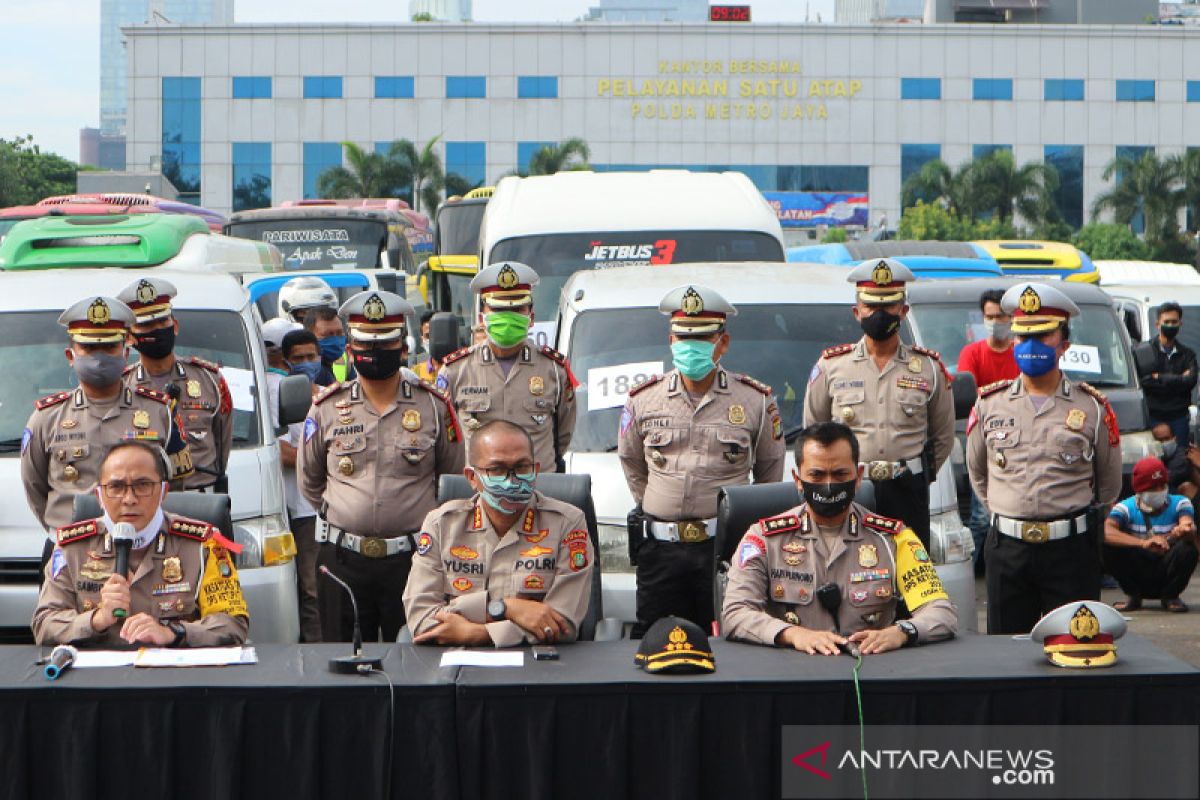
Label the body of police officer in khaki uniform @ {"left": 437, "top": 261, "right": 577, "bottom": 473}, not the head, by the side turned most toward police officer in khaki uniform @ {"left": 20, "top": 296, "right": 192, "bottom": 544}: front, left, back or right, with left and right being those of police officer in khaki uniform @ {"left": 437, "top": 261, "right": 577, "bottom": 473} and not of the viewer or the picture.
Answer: right

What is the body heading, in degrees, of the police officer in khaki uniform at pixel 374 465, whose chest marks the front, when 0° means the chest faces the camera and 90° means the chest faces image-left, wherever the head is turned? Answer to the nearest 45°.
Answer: approximately 0°

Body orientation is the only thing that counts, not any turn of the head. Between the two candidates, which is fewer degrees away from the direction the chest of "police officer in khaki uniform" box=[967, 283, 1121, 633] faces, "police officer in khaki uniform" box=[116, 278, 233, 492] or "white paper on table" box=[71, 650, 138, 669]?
the white paper on table

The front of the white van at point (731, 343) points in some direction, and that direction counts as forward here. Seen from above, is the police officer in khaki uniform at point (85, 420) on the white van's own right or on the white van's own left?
on the white van's own right

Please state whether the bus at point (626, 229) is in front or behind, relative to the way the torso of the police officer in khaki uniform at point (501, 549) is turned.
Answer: behind

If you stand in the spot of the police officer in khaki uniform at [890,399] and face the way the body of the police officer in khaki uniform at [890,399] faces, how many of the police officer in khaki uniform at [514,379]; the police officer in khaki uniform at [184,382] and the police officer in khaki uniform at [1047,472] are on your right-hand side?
2

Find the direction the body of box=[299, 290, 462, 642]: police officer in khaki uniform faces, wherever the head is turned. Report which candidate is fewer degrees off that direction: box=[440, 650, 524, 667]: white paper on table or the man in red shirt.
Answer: the white paper on table

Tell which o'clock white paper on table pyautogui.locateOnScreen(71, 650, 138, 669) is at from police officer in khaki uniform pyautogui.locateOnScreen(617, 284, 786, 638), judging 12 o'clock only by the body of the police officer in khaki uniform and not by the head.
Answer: The white paper on table is roughly at 1 o'clock from the police officer in khaki uniform.

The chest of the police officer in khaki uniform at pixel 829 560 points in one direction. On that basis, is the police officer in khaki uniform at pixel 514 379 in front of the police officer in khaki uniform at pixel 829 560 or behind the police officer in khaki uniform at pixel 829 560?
behind

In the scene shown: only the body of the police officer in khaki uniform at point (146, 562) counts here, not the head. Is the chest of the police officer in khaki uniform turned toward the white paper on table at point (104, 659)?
yes
